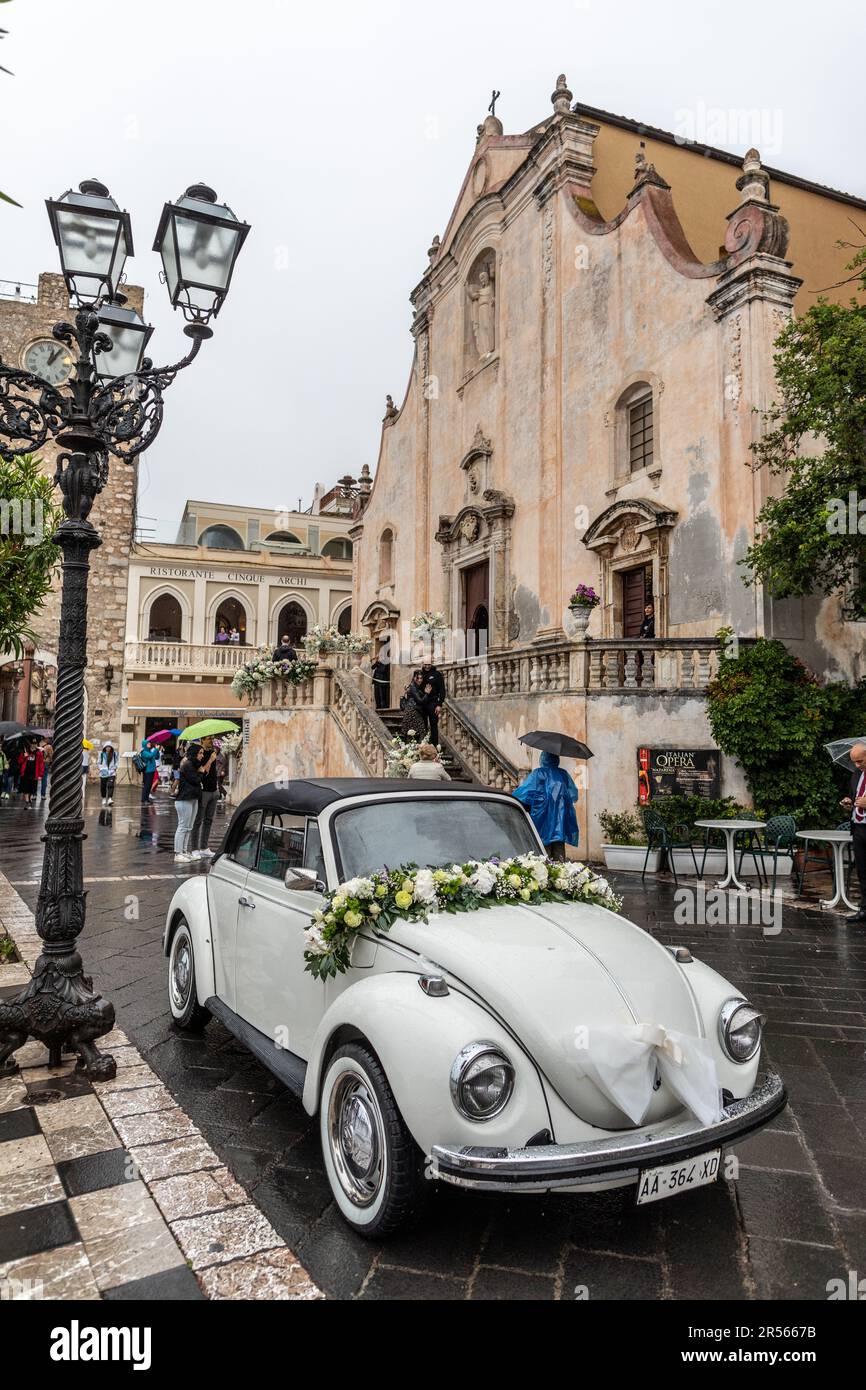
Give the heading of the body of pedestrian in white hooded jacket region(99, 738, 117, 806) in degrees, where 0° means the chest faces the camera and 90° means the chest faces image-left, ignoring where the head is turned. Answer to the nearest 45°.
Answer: approximately 0°

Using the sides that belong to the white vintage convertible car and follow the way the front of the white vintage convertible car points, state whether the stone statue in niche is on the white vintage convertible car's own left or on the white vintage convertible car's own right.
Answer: on the white vintage convertible car's own left

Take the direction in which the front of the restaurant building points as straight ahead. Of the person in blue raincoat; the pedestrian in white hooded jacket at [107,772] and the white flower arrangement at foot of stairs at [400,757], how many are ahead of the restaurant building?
3

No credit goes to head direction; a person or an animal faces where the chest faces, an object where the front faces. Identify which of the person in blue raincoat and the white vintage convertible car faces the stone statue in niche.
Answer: the person in blue raincoat

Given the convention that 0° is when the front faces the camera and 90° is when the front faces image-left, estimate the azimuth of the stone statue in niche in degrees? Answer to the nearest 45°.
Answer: approximately 45°

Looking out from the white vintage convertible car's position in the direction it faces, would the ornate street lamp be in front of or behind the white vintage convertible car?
behind

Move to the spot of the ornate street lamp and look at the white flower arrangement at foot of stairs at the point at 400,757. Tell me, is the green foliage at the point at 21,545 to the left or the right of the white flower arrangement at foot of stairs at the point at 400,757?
left

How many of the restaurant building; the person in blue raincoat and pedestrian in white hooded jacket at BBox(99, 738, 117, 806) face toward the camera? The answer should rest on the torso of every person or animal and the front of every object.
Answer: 2

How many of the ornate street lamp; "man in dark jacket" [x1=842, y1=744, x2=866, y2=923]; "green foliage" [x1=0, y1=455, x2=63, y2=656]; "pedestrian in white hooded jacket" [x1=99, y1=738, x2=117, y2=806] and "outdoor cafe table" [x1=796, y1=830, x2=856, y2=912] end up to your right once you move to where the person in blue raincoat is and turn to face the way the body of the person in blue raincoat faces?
2

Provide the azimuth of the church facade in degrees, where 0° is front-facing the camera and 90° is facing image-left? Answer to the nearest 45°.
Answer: approximately 45°
